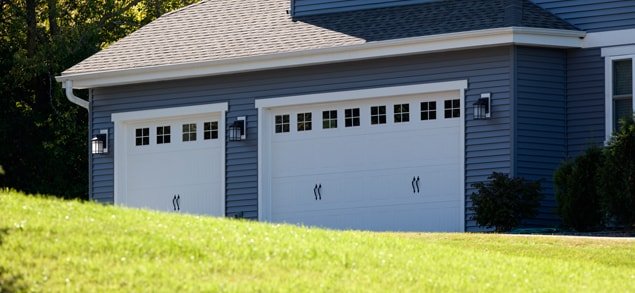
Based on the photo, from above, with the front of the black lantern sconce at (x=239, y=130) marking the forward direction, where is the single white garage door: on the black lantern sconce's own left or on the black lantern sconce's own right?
on the black lantern sconce's own right

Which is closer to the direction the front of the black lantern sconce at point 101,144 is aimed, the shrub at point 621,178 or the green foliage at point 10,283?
the green foliage

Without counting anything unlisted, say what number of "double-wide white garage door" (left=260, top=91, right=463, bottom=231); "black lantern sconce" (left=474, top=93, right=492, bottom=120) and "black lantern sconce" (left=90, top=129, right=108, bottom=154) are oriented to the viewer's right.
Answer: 0

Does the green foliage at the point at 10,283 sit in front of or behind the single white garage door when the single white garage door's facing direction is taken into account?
in front

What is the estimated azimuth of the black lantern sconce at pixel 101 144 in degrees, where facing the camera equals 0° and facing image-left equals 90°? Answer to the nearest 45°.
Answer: approximately 45°

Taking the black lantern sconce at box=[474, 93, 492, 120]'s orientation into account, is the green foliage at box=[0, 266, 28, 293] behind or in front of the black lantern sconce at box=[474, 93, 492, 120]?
in front

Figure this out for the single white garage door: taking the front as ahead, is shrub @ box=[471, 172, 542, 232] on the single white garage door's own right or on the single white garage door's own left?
on the single white garage door's own left

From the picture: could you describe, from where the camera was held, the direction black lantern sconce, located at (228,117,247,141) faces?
facing the viewer and to the left of the viewer

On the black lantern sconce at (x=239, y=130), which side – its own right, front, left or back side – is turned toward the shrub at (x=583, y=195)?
left

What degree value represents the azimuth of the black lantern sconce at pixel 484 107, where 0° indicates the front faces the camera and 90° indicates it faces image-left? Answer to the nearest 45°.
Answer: approximately 45°

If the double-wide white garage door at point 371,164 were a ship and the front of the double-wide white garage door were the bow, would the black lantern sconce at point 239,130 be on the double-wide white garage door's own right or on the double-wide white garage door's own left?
on the double-wide white garage door's own right

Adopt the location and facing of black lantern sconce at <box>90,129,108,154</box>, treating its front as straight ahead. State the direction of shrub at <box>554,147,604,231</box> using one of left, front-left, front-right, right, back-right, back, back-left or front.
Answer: left
